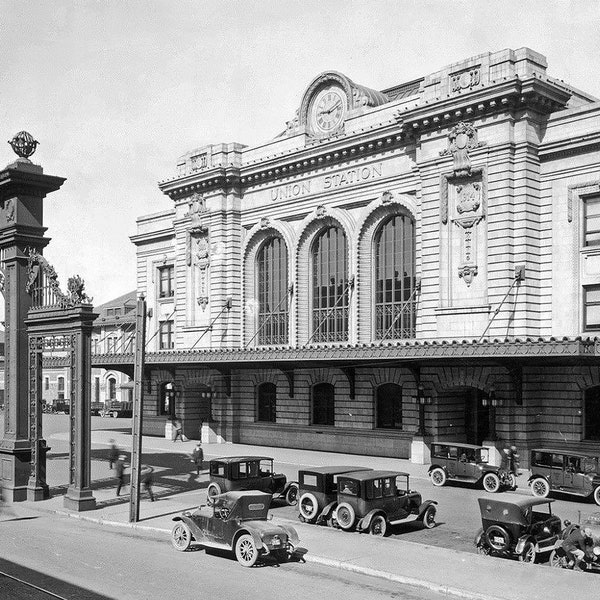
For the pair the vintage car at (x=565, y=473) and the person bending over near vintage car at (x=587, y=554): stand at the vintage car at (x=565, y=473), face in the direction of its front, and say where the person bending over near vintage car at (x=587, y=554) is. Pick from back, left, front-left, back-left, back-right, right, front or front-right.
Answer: front-right

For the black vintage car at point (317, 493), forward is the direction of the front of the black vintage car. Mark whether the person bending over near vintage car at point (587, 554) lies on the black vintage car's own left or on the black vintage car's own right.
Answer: on the black vintage car's own right

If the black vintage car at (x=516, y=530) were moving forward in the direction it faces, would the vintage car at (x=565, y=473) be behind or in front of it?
in front

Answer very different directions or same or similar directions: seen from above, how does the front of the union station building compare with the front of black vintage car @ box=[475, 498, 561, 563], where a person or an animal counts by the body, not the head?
very different directions

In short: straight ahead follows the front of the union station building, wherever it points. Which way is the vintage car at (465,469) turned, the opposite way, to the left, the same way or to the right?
to the left

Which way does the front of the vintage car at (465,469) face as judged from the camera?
facing the viewer and to the right of the viewer

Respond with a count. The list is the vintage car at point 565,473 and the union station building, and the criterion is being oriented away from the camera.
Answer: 0

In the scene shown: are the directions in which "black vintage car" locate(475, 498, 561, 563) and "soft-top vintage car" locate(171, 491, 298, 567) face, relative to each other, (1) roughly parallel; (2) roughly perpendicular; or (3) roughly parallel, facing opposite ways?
roughly perpendicular
